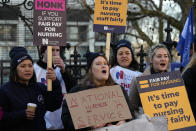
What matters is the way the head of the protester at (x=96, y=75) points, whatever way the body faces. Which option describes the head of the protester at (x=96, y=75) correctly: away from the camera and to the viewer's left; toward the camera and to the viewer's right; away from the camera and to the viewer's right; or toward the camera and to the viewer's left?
toward the camera and to the viewer's right

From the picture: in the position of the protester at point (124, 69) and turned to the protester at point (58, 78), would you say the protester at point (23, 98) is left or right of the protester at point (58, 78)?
left

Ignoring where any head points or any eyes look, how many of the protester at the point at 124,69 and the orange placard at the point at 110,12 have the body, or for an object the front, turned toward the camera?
2

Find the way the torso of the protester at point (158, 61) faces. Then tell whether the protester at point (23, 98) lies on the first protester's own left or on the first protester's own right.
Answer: on the first protester's own right

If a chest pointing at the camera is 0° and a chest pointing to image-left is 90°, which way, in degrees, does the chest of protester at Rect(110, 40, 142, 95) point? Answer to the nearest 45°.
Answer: approximately 0°

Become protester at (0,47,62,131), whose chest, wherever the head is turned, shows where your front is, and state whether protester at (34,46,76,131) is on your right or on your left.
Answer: on your left

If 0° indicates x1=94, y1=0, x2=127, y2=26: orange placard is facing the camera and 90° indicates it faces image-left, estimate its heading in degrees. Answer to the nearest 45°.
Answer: approximately 0°

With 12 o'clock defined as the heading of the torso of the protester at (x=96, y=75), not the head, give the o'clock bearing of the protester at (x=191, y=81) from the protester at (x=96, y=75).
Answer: the protester at (x=191, y=81) is roughly at 10 o'clock from the protester at (x=96, y=75).
